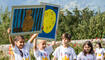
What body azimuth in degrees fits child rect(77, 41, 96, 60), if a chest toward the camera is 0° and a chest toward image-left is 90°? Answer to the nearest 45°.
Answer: approximately 0°
